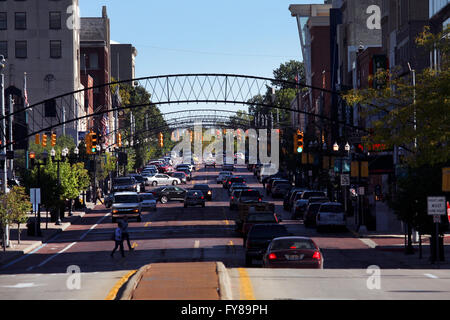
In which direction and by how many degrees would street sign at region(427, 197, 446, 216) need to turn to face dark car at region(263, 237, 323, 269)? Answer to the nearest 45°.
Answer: approximately 45° to its right

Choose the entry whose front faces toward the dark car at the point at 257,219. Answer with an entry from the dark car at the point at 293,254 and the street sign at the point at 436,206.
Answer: the dark car at the point at 293,254

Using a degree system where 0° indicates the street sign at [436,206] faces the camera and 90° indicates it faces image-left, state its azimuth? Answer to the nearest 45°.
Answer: approximately 0°

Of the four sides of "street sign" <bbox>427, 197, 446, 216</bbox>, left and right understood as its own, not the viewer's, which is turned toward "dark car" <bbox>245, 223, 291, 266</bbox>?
right

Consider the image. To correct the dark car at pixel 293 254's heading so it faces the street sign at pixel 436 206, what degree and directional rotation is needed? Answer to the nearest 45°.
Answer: approximately 45° to its right

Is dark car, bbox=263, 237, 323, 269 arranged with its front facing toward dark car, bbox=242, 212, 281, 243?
yes

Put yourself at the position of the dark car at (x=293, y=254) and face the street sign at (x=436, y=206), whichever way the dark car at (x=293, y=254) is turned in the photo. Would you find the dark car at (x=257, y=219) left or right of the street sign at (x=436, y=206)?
left

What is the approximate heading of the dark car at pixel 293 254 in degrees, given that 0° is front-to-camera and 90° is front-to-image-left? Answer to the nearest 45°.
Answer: approximately 180°

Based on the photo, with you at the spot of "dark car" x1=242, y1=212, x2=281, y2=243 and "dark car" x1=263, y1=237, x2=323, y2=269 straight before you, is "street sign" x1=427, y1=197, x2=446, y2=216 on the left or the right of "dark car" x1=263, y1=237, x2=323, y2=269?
left

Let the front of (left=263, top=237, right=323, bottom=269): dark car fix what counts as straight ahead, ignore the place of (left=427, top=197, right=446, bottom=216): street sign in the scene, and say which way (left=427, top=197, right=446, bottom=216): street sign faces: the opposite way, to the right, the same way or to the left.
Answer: the opposite way

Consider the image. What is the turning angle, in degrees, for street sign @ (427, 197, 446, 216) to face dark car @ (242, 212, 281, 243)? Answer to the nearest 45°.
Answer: approximately 135° to its right

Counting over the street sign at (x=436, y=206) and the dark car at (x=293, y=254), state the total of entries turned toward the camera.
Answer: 1
